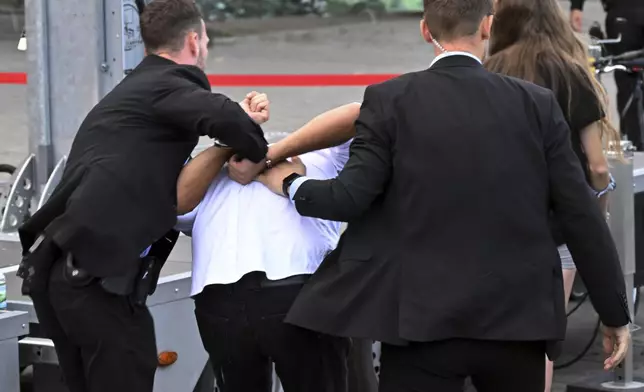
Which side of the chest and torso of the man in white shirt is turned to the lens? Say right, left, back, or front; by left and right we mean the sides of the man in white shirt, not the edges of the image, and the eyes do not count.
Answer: back

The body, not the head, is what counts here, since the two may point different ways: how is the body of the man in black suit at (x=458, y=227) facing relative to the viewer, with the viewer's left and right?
facing away from the viewer

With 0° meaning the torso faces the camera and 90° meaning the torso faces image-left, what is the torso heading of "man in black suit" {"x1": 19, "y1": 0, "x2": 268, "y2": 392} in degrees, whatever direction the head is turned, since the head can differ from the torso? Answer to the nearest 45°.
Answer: approximately 225°

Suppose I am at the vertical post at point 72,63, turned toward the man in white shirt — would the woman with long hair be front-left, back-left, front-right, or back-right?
front-left

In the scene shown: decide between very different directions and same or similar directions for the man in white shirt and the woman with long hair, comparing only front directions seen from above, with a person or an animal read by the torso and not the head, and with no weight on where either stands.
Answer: same or similar directions

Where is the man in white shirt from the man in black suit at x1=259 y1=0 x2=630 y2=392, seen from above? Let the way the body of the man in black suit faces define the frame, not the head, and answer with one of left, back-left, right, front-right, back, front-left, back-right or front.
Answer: front-left

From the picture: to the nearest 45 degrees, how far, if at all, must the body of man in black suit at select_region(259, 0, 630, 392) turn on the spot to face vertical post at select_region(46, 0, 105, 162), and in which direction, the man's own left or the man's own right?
approximately 45° to the man's own left

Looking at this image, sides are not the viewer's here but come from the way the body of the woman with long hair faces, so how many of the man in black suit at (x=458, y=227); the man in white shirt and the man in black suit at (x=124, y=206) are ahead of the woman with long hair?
0

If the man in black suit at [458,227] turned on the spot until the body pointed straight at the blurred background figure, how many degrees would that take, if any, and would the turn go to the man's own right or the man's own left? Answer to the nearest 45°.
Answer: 0° — they already face them

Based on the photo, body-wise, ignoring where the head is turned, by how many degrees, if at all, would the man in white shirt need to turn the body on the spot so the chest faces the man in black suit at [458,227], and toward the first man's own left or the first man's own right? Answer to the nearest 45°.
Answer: approximately 135° to the first man's own right

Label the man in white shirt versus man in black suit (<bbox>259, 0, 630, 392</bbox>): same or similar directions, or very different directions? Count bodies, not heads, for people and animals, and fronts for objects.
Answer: same or similar directions

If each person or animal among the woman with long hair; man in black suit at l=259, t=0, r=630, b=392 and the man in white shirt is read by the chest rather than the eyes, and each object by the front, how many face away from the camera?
3

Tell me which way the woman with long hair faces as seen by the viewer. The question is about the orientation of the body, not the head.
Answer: away from the camera

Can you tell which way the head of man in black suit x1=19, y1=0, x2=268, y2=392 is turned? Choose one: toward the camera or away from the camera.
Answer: away from the camera
